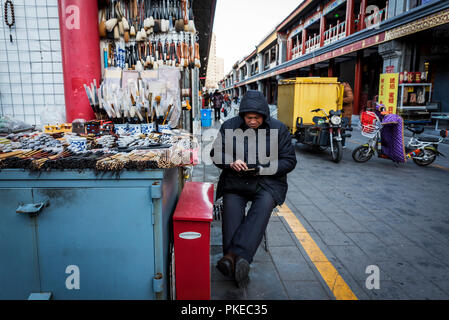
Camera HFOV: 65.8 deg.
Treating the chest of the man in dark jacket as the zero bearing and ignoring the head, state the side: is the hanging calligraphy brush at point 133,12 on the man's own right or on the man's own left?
on the man's own right

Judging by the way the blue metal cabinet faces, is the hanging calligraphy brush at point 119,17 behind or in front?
behind

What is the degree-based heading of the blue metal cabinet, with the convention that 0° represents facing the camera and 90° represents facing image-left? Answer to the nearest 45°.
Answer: approximately 0°

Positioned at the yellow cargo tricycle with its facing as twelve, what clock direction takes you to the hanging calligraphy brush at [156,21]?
The hanging calligraphy brush is roughly at 2 o'clock from the yellow cargo tricycle.

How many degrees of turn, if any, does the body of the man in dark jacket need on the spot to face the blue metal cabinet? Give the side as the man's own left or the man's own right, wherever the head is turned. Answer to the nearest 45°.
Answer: approximately 45° to the man's own right

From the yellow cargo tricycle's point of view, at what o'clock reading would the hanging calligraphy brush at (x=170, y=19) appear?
The hanging calligraphy brush is roughly at 2 o'clock from the yellow cargo tricycle.

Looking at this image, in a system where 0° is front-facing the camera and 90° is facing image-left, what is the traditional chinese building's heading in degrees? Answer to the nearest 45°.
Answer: approximately 45°

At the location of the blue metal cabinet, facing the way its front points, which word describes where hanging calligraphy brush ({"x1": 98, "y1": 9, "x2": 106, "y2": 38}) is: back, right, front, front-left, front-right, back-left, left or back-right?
back

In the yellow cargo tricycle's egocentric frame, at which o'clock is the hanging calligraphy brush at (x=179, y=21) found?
The hanging calligraphy brush is roughly at 2 o'clock from the yellow cargo tricycle.

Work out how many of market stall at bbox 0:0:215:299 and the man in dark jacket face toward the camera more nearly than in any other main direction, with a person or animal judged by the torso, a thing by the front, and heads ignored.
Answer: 2
